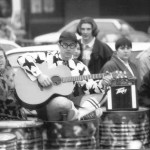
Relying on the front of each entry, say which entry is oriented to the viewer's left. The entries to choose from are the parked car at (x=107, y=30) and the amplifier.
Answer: the parked car

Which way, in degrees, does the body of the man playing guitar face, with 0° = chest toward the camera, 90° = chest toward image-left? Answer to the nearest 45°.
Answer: approximately 0°

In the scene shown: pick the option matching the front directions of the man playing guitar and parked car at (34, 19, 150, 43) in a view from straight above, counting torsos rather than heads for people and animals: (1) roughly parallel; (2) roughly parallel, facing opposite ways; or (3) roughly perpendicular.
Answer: roughly perpendicular

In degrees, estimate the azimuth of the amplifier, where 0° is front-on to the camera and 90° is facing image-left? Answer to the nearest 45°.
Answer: approximately 0°

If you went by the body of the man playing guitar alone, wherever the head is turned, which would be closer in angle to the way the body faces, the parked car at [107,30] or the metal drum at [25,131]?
the metal drum

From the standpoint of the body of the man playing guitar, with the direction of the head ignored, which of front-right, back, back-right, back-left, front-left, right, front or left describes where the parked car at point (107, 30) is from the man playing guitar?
back

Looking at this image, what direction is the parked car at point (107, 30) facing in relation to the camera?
to the viewer's left
